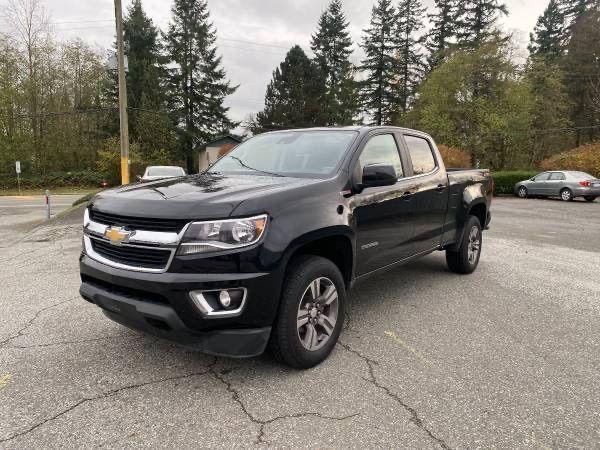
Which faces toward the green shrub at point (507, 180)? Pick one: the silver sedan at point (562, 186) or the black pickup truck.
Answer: the silver sedan

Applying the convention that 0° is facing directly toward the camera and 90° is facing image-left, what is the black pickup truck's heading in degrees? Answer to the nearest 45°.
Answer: approximately 45°

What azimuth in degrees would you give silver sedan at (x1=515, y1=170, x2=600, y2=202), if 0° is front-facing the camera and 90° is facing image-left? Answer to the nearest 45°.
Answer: approximately 135°

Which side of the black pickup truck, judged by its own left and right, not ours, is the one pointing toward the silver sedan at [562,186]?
back

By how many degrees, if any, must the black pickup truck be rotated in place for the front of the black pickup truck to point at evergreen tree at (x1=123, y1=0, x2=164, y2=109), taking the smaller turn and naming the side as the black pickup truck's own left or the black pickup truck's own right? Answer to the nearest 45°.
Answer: approximately 135° to the black pickup truck's own right

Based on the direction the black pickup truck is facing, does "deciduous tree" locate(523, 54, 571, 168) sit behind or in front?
behind

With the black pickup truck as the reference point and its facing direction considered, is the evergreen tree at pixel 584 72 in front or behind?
behind

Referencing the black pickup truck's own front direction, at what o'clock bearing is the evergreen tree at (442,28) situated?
The evergreen tree is roughly at 5 o'clock from the black pickup truck.
